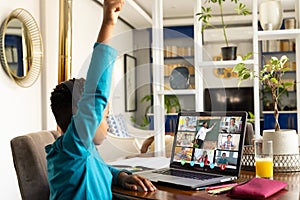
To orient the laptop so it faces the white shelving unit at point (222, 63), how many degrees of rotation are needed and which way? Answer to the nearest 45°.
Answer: approximately 135° to its right

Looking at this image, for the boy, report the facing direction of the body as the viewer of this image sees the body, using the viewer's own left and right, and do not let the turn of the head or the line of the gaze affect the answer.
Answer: facing away from the viewer and to the right of the viewer

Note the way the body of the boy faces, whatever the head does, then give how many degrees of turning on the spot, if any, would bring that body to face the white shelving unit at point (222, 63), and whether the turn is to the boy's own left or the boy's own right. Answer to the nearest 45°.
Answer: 0° — they already face it

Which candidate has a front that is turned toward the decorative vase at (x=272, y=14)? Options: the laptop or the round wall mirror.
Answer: the round wall mirror

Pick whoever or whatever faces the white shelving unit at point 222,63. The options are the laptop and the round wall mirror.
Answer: the round wall mirror

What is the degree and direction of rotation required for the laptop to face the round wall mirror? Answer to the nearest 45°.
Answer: approximately 90° to its right

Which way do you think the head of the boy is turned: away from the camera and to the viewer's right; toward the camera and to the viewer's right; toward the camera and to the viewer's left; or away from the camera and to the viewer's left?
away from the camera and to the viewer's right

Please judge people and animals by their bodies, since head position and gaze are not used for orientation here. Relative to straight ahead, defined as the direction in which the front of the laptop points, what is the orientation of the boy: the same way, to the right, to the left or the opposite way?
the opposite way

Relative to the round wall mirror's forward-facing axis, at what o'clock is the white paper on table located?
The white paper on table is roughly at 1 o'clock from the round wall mirror.

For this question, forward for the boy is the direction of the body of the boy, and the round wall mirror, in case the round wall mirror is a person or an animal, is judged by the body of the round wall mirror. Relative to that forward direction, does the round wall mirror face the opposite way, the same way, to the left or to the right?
to the right

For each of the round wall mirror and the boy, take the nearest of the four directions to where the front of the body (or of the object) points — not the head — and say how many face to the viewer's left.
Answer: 0

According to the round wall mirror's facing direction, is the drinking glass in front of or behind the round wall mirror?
in front

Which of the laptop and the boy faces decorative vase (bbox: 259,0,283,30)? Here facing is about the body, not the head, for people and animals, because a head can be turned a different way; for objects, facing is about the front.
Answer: the boy

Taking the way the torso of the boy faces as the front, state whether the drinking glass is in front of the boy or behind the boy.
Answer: in front

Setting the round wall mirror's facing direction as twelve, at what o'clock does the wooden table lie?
The wooden table is roughly at 1 o'clock from the round wall mirror.

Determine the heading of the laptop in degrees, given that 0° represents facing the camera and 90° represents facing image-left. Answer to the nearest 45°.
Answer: approximately 45°

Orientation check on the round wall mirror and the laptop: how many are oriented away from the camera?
0
